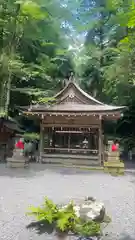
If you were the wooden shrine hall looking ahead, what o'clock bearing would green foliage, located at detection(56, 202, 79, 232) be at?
The green foliage is roughly at 12 o'clock from the wooden shrine hall.

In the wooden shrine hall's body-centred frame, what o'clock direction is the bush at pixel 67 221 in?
The bush is roughly at 12 o'clock from the wooden shrine hall.

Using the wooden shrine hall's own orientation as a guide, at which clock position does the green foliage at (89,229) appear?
The green foliage is roughly at 12 o'clock from the wooden shrine hall.

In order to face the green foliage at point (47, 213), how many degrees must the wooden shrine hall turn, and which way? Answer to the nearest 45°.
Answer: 0° — it already faces it

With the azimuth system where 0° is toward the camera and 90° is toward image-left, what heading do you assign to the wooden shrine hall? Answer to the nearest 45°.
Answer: approximately 0°
